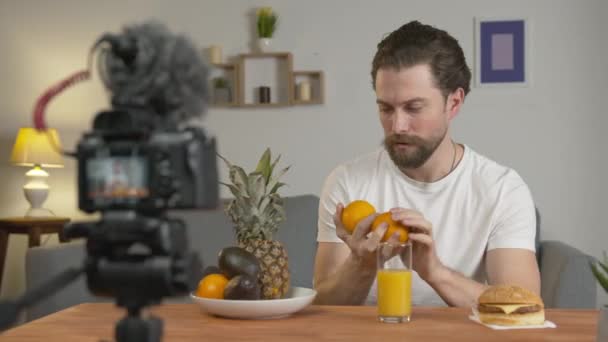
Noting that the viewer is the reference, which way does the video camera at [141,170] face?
facing away from the viewer and to the right of the viewer

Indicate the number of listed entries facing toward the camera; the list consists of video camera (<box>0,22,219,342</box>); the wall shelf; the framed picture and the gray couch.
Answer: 3

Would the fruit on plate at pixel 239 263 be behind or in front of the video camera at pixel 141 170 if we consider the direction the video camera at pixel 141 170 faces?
in front

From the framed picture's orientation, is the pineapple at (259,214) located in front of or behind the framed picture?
in front

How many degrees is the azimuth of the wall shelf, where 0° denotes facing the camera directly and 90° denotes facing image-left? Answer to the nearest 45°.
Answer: approximately 0°

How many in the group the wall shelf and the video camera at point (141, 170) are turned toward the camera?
1

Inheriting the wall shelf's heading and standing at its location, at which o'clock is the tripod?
The tripod is roughly at 12 o'clock from the wall shelf.

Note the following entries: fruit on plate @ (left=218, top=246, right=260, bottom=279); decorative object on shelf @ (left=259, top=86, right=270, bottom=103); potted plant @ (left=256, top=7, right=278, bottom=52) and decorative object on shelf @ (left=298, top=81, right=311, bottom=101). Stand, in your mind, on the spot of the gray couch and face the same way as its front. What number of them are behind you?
3

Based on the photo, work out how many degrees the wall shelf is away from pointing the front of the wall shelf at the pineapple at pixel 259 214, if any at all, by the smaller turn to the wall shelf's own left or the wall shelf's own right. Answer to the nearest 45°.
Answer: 0° — it already faces it

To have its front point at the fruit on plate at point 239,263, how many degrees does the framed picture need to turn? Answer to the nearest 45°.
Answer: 0° — it already faces it

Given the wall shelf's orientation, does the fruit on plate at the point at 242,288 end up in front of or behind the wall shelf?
in front

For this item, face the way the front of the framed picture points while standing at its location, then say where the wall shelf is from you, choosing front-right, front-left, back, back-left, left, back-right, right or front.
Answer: right

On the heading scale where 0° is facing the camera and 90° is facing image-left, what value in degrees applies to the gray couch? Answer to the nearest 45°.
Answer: approximately 0°
